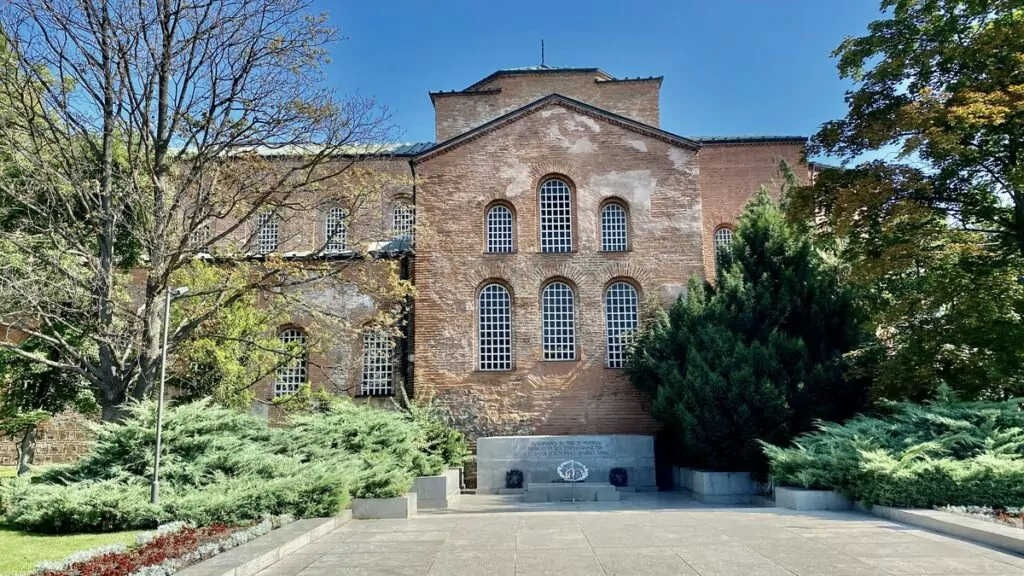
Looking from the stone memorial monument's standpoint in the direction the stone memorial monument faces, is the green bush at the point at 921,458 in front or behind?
in front

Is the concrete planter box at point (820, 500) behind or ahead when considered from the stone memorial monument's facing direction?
ahead

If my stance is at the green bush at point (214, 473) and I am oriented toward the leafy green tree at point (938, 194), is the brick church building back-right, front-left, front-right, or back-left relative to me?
front-left

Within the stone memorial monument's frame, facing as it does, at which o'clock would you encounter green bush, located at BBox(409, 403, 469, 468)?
The green bush is roughly at 3 o'clock from the stone memorial monument.

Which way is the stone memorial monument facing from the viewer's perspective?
toward the camera

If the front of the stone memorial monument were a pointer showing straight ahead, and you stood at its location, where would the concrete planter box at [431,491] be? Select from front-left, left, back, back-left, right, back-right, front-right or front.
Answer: front-right

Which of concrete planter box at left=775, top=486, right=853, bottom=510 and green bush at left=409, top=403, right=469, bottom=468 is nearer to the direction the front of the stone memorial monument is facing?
the concrete planter box

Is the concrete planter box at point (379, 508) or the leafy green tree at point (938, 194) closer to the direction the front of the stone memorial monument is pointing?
the concrete planter box

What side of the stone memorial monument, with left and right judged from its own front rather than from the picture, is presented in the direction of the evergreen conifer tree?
left

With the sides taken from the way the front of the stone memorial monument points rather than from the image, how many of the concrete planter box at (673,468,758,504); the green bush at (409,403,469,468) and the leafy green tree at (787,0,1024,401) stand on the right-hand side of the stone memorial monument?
1

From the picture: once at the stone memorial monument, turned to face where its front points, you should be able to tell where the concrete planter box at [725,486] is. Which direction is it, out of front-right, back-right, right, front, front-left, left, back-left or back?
front-left

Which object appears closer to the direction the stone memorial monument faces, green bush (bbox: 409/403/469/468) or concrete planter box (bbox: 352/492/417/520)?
the concrete planter box
